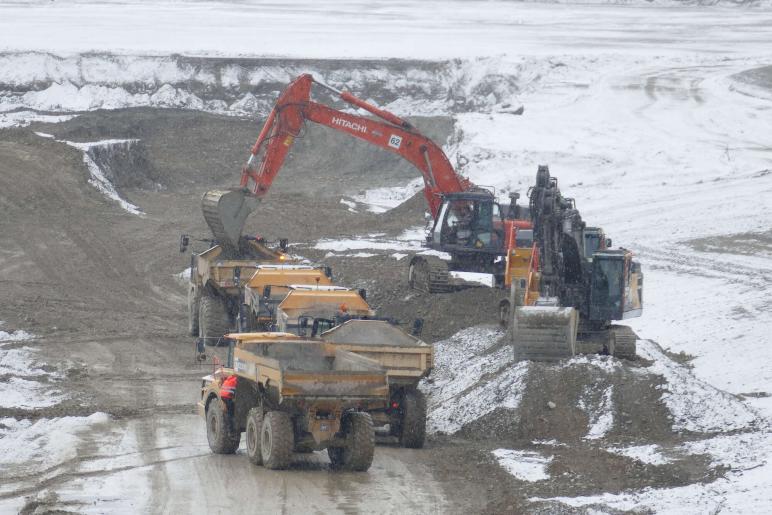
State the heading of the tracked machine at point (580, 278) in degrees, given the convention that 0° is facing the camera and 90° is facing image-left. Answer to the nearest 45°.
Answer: approximately 0°

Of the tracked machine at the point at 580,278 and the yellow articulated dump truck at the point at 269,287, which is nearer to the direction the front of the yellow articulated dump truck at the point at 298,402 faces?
the yellow articulated dump truck

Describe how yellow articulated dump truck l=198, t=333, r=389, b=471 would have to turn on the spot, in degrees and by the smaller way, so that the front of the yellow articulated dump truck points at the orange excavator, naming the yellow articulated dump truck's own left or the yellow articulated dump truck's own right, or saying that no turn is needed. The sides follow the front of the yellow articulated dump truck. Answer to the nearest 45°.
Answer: approximately 45° to the yellow articulated dump truck's own right

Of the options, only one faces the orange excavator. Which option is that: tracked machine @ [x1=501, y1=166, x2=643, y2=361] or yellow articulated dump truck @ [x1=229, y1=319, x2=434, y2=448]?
the yellow articulated dump truck

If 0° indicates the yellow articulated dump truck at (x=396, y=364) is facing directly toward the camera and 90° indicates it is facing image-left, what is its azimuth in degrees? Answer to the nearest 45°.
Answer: approximately 180°

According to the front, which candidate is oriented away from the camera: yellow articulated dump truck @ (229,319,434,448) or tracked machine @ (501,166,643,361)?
the yellow articulated dump truck

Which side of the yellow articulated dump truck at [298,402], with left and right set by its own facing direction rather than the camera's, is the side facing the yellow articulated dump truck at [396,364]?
right

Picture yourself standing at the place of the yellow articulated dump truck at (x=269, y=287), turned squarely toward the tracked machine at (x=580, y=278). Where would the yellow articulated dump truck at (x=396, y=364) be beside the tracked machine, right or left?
right

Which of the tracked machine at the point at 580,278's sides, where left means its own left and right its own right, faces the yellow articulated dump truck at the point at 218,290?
right
